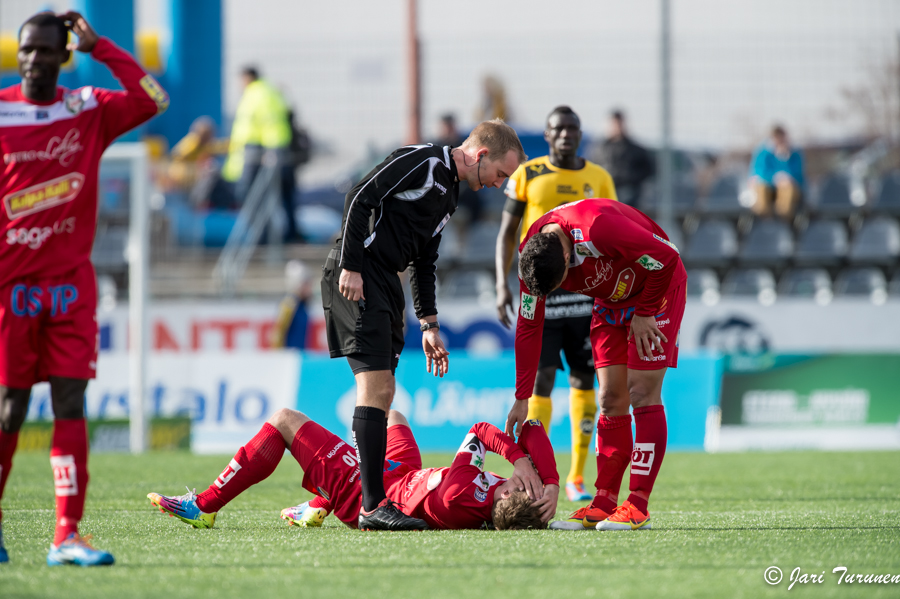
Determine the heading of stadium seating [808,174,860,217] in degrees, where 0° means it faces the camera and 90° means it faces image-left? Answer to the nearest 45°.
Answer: approximately 0°

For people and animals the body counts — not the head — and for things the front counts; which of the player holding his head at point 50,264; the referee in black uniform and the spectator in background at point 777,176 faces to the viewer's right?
the referee in black uniform

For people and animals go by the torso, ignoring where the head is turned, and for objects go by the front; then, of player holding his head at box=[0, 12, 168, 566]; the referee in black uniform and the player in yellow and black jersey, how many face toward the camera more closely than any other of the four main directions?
2

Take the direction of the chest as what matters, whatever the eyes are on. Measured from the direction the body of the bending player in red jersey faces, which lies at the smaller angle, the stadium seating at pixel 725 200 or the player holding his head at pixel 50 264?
the player holding his head

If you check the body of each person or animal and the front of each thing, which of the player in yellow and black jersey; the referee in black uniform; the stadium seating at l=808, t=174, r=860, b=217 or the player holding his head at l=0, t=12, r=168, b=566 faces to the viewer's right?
the referee in black uniform

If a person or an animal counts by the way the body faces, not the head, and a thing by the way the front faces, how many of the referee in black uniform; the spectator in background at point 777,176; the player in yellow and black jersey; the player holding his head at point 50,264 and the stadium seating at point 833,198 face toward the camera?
4

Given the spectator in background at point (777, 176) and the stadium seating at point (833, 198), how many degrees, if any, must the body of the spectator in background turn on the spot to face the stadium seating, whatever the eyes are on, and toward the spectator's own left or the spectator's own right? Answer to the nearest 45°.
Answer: approximately 135° to the spectator's own left

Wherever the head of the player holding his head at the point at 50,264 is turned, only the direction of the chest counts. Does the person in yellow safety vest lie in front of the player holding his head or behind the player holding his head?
behind

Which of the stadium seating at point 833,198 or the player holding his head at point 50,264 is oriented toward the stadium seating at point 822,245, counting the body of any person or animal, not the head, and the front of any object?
the stadium seating at point 833,198

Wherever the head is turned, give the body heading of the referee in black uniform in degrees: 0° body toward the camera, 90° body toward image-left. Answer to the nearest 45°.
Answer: approximately 270°
